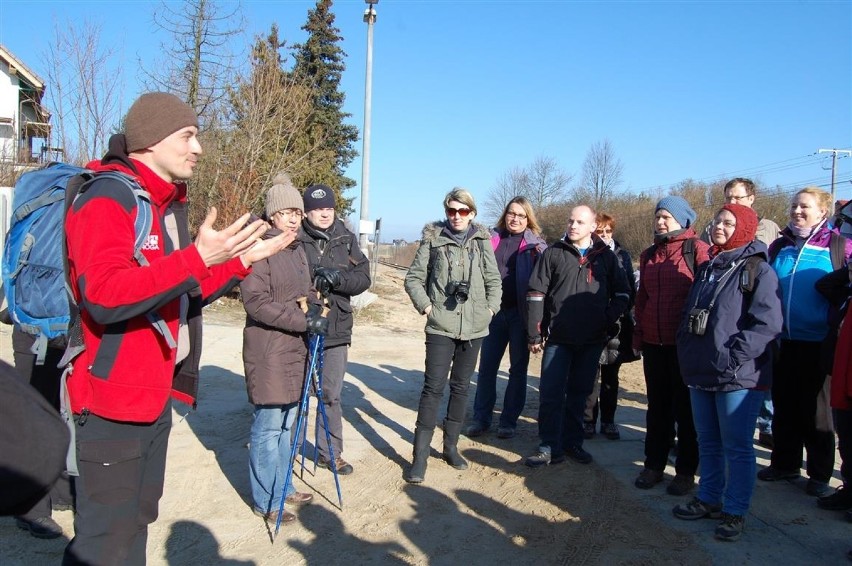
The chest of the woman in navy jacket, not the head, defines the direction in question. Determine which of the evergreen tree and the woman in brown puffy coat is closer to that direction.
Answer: the woman in brown puffy coat

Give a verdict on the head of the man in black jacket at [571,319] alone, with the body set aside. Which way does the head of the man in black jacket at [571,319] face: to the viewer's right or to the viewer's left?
to the viewer's left

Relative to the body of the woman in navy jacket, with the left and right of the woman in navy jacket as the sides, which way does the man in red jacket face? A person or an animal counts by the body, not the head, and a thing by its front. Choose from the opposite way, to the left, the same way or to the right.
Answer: the opposite way

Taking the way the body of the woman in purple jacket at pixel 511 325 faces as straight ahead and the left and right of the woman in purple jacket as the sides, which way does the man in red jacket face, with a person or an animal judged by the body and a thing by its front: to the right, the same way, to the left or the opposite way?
the opposite way

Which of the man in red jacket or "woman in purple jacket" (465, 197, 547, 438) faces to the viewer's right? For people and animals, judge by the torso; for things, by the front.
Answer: the man in red jacket

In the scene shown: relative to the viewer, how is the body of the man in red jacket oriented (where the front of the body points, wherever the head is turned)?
to the viewer's right

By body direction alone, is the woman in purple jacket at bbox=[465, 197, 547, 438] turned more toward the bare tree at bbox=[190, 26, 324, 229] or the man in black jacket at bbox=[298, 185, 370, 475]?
the man in black jacket

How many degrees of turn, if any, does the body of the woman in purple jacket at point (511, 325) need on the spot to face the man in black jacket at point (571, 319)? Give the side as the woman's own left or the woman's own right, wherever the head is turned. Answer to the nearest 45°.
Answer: approximately 90° to the woman's own left

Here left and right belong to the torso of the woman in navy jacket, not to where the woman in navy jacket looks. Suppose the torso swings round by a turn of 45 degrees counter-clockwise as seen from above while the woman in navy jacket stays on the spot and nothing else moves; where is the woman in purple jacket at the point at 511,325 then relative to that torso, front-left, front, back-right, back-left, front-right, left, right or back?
back-right

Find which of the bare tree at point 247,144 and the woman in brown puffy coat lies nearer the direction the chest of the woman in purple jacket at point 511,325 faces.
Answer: the woman in brown puffy coat

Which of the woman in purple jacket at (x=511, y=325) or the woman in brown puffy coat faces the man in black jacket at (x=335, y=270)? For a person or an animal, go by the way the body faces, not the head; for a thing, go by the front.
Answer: the woman in purple jacket

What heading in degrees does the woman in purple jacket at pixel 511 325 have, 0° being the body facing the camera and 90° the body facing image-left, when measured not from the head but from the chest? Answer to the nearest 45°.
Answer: approximately 45°

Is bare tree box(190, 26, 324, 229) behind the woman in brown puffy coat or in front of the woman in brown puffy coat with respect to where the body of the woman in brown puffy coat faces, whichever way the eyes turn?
behind

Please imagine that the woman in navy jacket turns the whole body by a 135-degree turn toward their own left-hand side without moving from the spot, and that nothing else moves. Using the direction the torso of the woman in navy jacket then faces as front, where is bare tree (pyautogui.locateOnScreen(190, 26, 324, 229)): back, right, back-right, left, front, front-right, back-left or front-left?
back-left

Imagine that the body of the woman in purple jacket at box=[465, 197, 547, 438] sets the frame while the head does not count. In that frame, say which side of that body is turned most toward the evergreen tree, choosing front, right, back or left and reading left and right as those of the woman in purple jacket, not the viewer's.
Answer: right

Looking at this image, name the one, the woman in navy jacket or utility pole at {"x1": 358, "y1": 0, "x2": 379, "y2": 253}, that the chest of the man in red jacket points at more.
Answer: the woman in navy jacket

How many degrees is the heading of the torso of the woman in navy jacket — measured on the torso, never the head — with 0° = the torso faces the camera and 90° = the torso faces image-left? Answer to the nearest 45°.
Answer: approximately 45°
